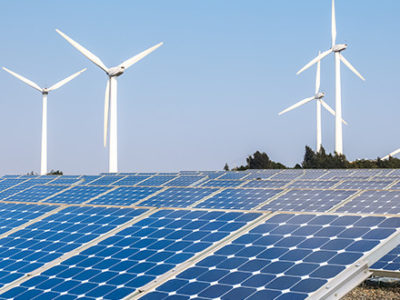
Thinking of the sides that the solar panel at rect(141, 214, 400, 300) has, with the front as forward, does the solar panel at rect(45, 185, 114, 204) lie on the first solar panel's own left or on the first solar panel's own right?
on the first solar panel's own right

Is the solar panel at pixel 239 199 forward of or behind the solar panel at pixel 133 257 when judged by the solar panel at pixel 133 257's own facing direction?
behind

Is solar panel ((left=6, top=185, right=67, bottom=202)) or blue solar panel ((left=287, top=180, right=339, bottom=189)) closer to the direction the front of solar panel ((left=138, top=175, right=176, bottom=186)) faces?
the solar panel

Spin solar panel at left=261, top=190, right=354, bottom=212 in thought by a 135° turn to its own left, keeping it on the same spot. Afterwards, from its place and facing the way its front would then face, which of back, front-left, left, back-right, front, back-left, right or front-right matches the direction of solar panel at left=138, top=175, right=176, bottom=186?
back-left

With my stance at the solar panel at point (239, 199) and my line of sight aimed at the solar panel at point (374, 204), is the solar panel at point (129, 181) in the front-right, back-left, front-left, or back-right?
back-left

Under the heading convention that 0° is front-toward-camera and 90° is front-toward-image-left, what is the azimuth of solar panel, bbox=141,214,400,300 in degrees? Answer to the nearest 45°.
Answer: approximately 45°

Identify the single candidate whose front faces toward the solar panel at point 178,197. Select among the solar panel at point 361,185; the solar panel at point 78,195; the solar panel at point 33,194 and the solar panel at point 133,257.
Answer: the solar panel at point 361,185

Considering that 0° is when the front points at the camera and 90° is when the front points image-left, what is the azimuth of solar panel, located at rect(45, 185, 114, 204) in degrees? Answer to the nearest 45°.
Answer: approximately 45°

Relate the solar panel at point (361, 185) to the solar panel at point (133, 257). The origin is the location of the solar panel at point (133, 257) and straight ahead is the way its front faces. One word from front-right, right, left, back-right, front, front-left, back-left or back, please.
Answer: back

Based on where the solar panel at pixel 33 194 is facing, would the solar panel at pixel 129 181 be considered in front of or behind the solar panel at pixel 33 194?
behind

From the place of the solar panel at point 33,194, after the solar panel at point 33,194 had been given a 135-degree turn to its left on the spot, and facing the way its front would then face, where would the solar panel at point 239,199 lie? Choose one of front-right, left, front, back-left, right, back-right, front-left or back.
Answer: front-right
